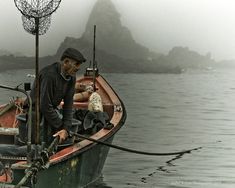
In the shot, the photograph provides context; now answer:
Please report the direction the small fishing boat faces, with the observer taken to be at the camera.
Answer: facing to the right of the viewer

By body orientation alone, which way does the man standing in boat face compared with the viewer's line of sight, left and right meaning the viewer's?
facing the viewer and to the right of the viewer
